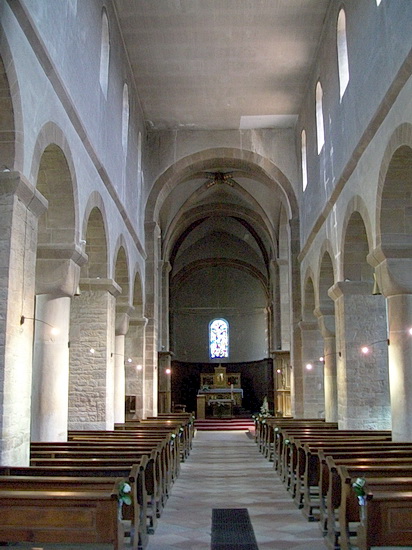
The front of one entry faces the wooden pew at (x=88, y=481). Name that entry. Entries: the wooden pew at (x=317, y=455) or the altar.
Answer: the altar

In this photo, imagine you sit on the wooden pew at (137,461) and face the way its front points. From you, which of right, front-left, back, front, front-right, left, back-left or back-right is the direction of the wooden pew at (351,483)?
back-right

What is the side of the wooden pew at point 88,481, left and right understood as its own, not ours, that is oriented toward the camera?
back

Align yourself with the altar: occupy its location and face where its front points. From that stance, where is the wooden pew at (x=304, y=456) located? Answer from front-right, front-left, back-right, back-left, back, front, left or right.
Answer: front

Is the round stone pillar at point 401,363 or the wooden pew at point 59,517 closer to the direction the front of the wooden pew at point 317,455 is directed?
the round stone pillar

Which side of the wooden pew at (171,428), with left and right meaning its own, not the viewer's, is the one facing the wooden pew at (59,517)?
back

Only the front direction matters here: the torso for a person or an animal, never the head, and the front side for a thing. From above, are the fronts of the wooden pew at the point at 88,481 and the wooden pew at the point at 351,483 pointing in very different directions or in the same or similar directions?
same or similar directions

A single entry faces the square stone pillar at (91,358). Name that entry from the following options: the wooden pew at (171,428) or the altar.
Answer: the altar

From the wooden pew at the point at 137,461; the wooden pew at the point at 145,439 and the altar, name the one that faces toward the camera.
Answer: the altar

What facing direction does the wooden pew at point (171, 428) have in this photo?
away from the camera

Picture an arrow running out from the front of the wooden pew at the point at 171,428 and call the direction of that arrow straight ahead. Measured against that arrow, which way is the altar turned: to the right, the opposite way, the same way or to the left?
the opposite way

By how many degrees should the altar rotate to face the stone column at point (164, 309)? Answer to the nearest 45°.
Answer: approximately 45° to its right

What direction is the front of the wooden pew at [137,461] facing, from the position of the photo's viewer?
facing away from the viewer

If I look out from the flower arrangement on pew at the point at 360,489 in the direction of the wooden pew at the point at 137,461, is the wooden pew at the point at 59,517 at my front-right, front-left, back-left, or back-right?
front-left

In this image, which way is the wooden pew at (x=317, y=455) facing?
away from the camera

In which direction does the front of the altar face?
toward the camera

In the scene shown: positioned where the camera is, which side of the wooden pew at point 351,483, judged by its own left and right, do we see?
back

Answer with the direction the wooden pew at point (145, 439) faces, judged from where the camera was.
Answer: facing away from the viewer

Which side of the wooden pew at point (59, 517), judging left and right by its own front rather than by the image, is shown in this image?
back
